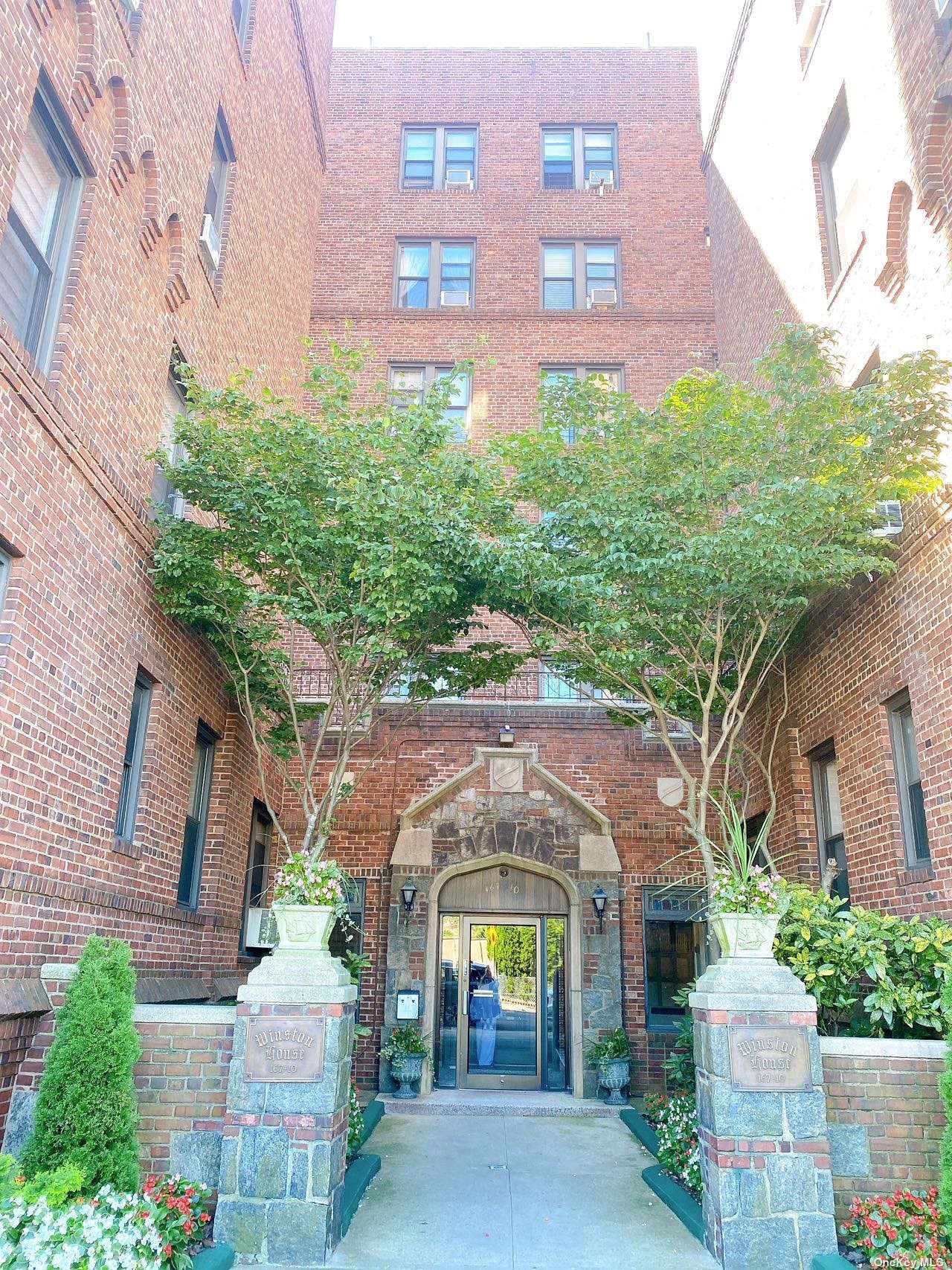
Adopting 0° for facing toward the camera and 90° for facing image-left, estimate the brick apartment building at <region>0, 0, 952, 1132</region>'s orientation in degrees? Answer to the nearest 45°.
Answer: approximately 0°
